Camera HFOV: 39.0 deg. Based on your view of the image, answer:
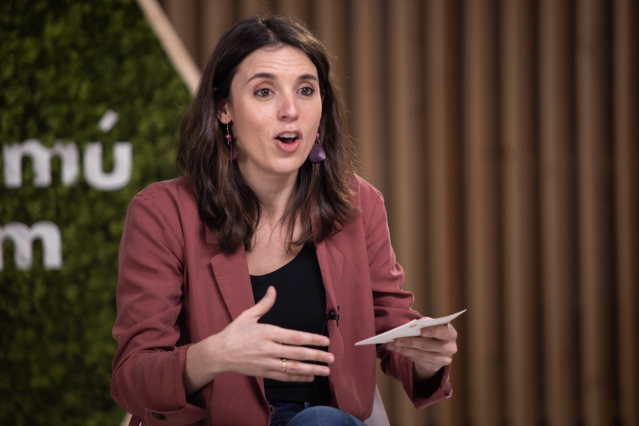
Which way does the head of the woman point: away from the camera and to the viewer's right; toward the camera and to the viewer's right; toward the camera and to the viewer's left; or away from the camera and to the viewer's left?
toward the camera and to the viewer's right
